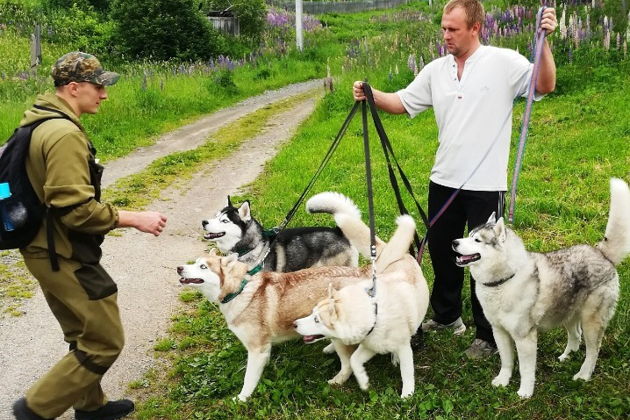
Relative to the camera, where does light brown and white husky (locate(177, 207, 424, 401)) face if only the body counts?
to the viewer's left

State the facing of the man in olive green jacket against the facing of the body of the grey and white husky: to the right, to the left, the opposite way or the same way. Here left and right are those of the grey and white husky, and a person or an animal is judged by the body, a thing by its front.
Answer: the opposite way

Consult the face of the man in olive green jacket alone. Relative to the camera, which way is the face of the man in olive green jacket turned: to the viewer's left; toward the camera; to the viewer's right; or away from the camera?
to the viewer's right

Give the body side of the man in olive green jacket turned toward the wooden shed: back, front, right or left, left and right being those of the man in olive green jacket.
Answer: left

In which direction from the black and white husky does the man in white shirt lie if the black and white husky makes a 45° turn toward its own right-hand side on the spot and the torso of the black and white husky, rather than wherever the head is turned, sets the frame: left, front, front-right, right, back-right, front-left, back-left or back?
back

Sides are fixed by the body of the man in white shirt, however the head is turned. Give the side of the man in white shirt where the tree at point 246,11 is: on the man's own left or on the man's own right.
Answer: on the man's own right

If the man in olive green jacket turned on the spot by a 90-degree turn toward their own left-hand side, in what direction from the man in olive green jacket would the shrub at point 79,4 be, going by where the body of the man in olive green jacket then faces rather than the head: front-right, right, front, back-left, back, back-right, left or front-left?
front

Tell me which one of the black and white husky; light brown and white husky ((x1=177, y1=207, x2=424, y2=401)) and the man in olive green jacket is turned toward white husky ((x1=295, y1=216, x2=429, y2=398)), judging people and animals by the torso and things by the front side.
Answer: the man in olive green jacket

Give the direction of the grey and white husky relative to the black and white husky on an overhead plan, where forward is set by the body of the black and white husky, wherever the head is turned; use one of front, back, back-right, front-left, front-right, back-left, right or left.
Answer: back-left

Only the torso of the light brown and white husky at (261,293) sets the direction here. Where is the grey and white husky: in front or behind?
behind

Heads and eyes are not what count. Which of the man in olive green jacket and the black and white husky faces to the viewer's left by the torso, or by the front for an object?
the black and white husky

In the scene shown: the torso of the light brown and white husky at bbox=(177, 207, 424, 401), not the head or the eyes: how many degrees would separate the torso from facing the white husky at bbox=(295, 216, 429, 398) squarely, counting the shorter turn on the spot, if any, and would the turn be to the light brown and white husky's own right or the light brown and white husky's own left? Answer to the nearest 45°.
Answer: approximately 135° to the light brown and white husky's own left

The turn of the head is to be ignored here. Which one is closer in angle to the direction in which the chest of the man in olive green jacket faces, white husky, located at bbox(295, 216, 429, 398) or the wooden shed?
the white husky

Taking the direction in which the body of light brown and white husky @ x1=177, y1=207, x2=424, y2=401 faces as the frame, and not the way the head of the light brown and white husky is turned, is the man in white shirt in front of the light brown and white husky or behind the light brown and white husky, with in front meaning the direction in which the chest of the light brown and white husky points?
behind

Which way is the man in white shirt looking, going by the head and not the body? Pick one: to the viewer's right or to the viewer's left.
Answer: to the viewer's left

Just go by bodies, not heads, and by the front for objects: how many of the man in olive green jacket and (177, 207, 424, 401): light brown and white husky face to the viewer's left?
1

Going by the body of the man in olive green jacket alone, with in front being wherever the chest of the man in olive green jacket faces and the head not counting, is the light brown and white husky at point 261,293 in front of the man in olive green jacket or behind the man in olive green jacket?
in front

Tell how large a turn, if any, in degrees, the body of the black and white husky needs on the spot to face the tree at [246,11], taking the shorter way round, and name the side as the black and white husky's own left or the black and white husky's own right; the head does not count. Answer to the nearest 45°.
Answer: approximately 90° to the black and white husky's own right
